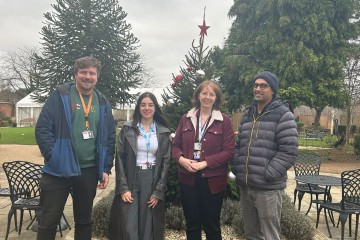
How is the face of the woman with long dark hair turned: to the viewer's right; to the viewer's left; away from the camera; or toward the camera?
toward the camera

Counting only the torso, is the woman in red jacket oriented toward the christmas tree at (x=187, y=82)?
no

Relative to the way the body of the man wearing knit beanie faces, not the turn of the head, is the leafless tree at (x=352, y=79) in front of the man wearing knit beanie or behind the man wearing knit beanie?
behind

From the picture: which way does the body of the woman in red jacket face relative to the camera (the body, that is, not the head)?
toward the camera

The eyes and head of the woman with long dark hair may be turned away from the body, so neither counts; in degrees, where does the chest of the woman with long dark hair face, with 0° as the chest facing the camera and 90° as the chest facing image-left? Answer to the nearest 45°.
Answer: approximately 0°

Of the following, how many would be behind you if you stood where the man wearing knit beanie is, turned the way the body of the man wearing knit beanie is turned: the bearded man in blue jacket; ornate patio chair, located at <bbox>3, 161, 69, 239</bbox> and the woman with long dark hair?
0

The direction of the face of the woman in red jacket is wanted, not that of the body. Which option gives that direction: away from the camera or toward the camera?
toward the camera

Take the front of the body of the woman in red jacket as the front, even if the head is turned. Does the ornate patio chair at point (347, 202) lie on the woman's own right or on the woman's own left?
on the woman's own left

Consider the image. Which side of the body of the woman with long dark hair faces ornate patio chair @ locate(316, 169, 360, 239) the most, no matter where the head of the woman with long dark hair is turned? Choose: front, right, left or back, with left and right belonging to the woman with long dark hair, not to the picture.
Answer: left

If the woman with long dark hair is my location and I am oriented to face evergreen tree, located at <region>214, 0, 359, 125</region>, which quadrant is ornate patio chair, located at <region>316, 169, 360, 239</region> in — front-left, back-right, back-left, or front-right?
front-right

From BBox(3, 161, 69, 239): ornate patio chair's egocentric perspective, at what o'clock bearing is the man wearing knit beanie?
The man wearing knit beanie is roughly at 12 o'clock from the ornate patio chair.

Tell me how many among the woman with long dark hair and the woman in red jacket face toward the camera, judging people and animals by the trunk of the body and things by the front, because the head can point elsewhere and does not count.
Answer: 2

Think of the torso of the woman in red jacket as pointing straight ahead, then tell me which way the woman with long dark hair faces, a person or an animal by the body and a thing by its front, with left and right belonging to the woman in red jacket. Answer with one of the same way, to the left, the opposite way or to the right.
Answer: the same way

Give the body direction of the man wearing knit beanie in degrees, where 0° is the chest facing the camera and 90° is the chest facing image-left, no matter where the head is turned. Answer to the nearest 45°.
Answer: approximately 45°

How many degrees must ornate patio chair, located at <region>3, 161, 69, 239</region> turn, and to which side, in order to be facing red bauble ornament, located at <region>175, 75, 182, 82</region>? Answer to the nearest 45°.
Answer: approximately 45° to its left

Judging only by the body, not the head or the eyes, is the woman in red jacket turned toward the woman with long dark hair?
no

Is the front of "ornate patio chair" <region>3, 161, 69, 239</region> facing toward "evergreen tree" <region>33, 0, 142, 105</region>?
no
